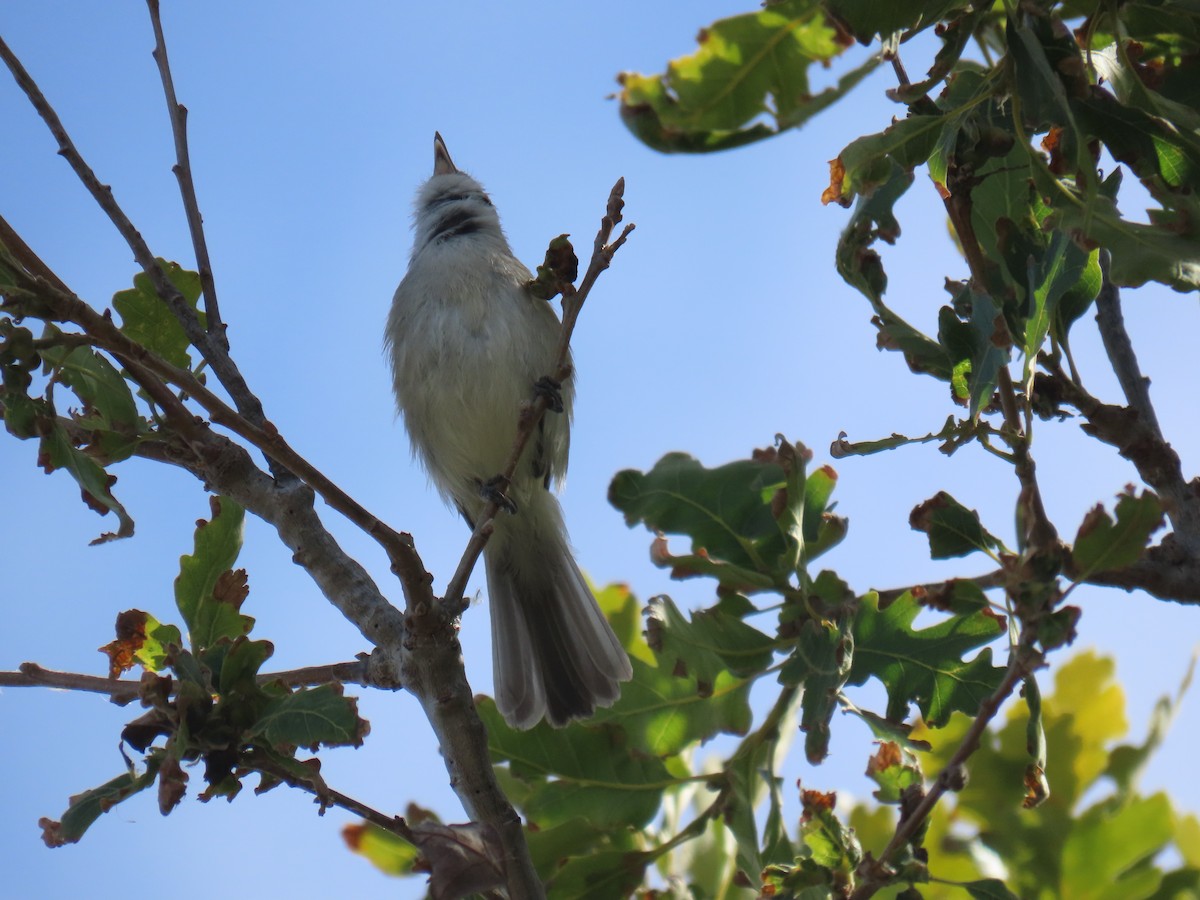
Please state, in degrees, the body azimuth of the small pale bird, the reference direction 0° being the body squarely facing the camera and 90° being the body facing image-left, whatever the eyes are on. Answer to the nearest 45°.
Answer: approximately 0°

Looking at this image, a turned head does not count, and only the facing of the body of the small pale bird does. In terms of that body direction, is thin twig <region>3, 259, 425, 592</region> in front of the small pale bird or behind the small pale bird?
in front
